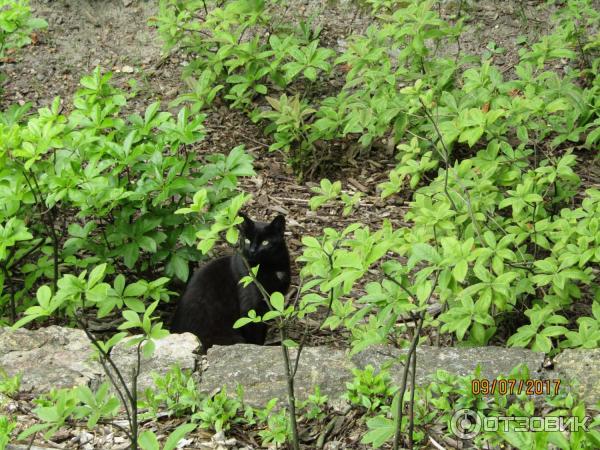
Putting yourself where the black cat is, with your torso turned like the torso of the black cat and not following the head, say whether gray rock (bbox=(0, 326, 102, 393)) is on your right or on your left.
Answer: on your right

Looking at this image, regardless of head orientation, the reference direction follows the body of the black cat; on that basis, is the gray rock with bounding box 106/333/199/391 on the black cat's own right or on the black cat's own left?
on the black cat's own right

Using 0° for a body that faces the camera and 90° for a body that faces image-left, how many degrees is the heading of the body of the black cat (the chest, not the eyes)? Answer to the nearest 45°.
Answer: approximately 270°
